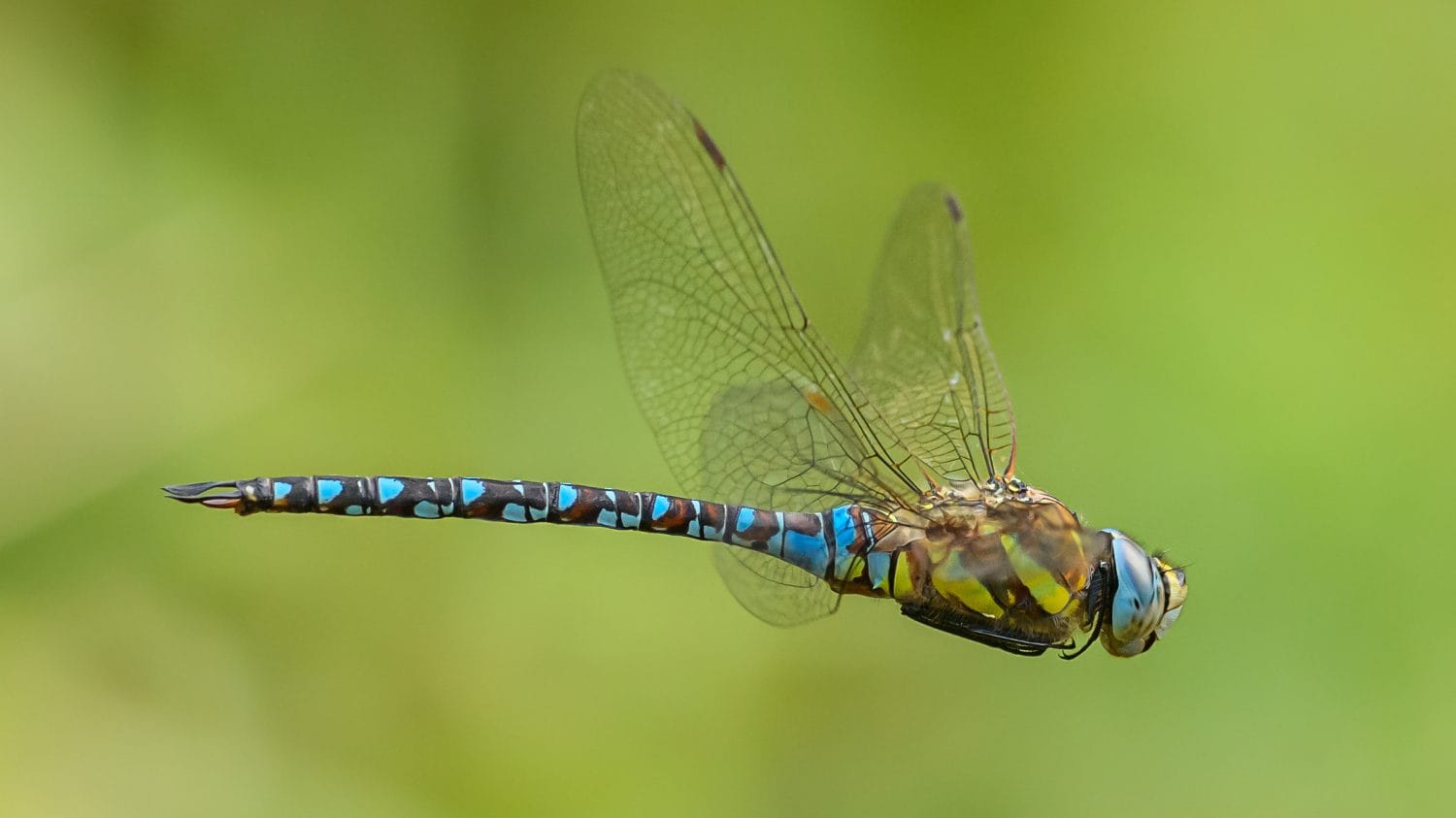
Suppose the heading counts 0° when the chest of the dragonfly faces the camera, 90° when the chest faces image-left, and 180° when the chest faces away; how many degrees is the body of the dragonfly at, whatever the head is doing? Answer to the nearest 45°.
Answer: approximately 270°
